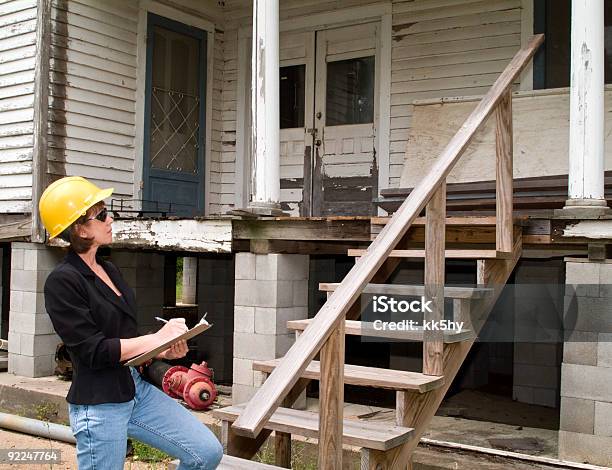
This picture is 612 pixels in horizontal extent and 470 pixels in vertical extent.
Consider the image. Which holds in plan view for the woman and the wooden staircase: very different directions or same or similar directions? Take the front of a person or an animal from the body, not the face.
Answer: very different directions

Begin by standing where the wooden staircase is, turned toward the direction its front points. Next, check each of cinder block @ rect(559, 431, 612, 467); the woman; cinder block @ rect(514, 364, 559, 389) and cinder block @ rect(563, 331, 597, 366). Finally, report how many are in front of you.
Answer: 1

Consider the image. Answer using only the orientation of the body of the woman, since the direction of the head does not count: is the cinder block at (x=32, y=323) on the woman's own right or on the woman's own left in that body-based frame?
on the woman's own left

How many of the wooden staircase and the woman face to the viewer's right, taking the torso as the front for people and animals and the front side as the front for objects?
1

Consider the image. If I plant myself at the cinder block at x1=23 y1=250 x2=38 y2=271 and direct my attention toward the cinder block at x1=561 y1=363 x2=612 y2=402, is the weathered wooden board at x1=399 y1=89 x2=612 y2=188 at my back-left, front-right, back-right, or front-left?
front-left

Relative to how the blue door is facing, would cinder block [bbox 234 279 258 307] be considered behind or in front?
in front

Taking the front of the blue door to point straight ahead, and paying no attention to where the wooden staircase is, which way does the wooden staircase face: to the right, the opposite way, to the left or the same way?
to the right

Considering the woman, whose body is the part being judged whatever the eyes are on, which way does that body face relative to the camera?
to the viewer's right

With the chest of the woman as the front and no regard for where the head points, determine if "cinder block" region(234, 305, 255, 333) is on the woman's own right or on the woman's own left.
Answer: on the woman's own left

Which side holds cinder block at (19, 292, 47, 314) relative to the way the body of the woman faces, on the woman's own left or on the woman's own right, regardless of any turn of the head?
on the woman's own left

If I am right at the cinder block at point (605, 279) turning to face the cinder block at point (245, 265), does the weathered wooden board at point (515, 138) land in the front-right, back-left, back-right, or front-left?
front-right

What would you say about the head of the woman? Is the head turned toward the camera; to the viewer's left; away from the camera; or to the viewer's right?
to the viewer's right

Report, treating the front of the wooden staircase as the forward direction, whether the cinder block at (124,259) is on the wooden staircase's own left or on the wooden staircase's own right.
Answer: on the wooden staircase's own right
